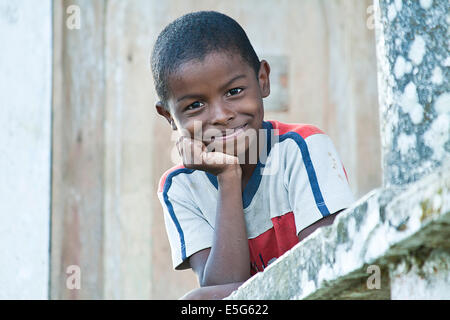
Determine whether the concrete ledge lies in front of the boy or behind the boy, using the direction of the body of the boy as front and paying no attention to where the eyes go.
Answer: in front

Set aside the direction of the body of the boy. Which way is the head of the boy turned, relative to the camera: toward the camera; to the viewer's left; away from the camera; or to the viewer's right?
toward the camera

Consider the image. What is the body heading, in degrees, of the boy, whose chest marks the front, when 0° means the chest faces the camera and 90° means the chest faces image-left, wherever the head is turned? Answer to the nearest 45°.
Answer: approximately 0°
